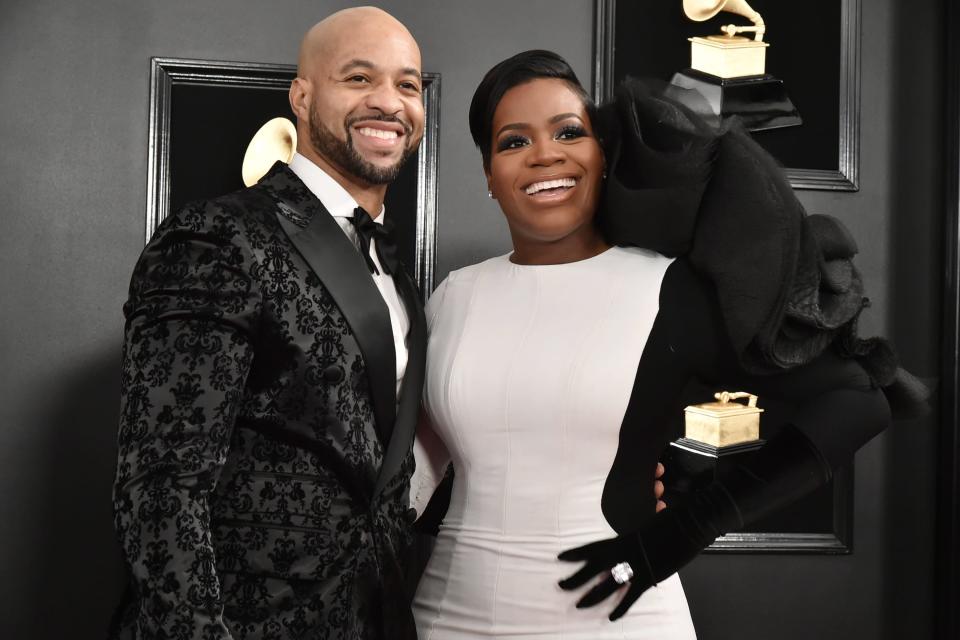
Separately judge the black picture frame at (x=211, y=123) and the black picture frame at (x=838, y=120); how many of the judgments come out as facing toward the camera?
2

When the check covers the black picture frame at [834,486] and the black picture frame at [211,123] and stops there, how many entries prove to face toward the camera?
2

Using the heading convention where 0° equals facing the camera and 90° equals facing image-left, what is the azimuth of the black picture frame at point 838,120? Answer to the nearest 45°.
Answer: approximately 0°
